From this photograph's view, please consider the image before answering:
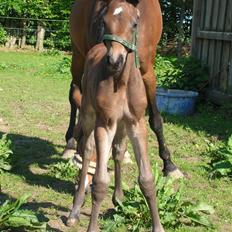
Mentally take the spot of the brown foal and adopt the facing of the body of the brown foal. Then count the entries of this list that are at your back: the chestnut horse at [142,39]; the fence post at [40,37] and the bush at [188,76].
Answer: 3

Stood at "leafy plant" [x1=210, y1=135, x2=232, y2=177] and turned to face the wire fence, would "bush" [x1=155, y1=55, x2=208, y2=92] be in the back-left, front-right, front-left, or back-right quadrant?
front-right

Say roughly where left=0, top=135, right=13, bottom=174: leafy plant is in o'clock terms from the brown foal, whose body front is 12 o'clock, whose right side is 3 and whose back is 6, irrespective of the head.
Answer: The leafy plant is roughly at 5 o'clock from the brown foal.

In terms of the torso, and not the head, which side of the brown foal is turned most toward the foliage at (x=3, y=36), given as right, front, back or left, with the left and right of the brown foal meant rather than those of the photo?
back

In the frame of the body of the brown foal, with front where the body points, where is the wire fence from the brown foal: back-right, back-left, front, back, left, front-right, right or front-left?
back

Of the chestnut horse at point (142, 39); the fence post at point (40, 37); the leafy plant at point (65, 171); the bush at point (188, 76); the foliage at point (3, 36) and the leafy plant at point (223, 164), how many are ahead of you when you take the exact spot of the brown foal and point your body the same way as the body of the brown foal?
0

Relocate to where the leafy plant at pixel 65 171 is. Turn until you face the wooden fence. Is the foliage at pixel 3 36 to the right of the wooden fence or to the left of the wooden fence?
left

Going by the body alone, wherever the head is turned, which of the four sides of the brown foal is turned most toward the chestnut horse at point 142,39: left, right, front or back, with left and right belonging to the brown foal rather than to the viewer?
back

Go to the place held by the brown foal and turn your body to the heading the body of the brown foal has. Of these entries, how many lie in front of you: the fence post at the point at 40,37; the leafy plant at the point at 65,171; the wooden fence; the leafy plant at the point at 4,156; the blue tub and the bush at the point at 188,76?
0

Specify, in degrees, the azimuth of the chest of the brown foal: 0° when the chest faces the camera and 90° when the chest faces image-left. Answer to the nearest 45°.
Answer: approximately 0°

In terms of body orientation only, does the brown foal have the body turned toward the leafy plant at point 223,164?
no

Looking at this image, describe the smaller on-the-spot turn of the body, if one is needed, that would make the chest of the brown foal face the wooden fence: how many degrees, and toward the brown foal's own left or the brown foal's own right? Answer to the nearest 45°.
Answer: approximately 180°
